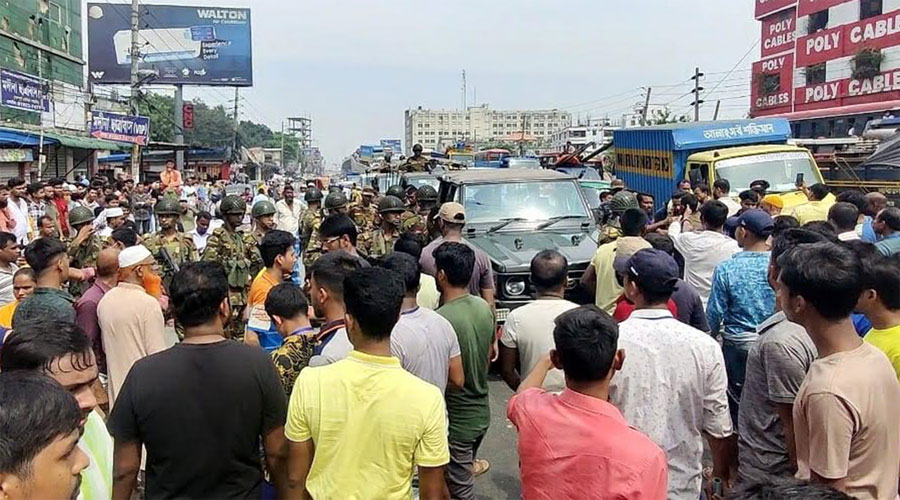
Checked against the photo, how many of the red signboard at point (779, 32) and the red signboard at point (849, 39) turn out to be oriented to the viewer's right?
0

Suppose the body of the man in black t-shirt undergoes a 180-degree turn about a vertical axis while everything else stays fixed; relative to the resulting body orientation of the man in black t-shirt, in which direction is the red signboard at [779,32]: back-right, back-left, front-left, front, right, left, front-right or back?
back-left

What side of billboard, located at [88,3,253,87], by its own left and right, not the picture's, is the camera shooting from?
front

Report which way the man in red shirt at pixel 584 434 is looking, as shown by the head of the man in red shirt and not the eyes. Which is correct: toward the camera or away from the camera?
away from the camera

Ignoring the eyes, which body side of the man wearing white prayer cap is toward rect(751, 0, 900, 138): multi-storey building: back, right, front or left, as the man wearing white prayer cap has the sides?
front

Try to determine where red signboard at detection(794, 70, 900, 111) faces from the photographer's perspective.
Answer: facing the viewer and to the left of the viewer

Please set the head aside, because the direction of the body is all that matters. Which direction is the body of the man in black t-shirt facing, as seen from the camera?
away from the camera

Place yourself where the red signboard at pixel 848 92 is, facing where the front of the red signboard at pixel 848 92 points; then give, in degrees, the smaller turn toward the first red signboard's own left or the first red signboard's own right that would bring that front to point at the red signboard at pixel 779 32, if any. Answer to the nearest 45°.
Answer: approximately 90° to the first red signboard's own right

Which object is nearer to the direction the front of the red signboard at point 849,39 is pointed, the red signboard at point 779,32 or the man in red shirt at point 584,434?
the man in red shirt

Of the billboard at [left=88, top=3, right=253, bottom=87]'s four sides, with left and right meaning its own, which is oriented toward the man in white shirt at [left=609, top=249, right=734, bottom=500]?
front

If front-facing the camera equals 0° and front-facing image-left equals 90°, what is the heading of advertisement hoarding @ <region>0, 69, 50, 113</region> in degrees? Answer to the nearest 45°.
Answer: approximately 315°

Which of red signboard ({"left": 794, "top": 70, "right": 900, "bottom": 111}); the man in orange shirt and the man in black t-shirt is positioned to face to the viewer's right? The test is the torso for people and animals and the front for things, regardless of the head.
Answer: the man in orange shirt
